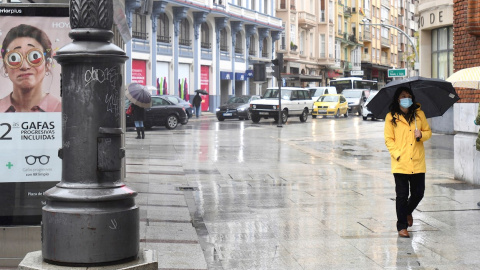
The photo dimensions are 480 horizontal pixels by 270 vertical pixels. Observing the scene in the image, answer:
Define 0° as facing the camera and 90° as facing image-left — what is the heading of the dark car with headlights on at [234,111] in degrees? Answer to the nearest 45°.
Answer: approximately 45°

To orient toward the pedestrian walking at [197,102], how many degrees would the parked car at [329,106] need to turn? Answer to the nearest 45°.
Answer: approximately 45° to its right

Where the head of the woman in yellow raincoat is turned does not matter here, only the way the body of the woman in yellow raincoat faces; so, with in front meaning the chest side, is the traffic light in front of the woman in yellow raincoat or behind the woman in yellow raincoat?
behind

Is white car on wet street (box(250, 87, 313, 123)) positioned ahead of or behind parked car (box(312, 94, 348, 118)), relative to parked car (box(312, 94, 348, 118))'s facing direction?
ahead

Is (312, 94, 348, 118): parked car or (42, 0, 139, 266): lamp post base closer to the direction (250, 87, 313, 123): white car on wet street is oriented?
the lamp post base

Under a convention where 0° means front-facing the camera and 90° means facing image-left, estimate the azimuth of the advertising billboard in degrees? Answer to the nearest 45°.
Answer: approximately 0°

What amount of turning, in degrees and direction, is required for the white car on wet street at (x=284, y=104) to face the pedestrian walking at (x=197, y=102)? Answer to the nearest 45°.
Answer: approximately 90° to its right

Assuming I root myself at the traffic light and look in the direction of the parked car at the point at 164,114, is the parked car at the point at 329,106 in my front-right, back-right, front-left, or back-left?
back-right

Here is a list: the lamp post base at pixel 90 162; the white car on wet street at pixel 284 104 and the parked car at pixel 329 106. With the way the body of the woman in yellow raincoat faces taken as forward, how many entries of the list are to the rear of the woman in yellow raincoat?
2

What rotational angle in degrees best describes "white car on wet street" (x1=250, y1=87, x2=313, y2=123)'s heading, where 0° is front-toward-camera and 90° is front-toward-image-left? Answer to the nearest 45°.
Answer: approximately 45°

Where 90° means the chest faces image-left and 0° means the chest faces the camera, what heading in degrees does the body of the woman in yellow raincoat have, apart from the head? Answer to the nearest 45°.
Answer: approximately 0°

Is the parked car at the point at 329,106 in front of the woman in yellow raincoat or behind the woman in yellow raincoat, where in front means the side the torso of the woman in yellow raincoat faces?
behind

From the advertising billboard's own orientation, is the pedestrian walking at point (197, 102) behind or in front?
behind

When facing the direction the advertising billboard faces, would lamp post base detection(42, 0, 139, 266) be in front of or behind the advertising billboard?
in front

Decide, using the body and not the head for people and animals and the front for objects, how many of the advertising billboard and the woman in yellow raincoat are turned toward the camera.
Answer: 2
